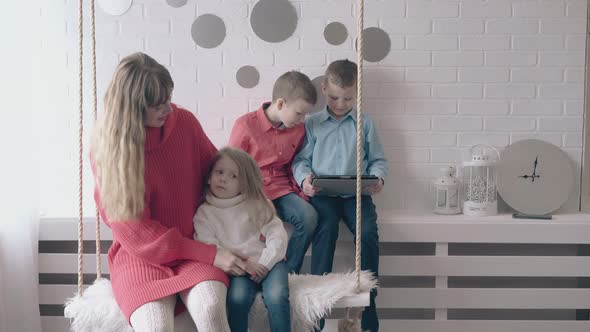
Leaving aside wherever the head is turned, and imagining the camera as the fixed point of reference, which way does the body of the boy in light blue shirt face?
toward the camera

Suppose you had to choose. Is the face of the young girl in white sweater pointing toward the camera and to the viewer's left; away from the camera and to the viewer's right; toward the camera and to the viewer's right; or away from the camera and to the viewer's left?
toward the camera and to the viewer's left

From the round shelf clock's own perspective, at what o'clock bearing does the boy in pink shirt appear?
The boy in pink shirt is roughly at 2 o'clock from the round shelf clock.

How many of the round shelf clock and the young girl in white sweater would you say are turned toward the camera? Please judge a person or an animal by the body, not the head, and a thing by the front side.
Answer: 2

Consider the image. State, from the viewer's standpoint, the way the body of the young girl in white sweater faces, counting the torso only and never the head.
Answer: toward the camera

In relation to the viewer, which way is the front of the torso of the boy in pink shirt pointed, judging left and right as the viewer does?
facing the viewer and to the right of the viewer

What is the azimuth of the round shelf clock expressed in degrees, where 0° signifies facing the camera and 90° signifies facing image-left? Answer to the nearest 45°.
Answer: approximately 0°

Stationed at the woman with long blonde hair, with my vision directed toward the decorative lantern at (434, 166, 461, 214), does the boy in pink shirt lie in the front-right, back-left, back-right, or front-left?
front-left
